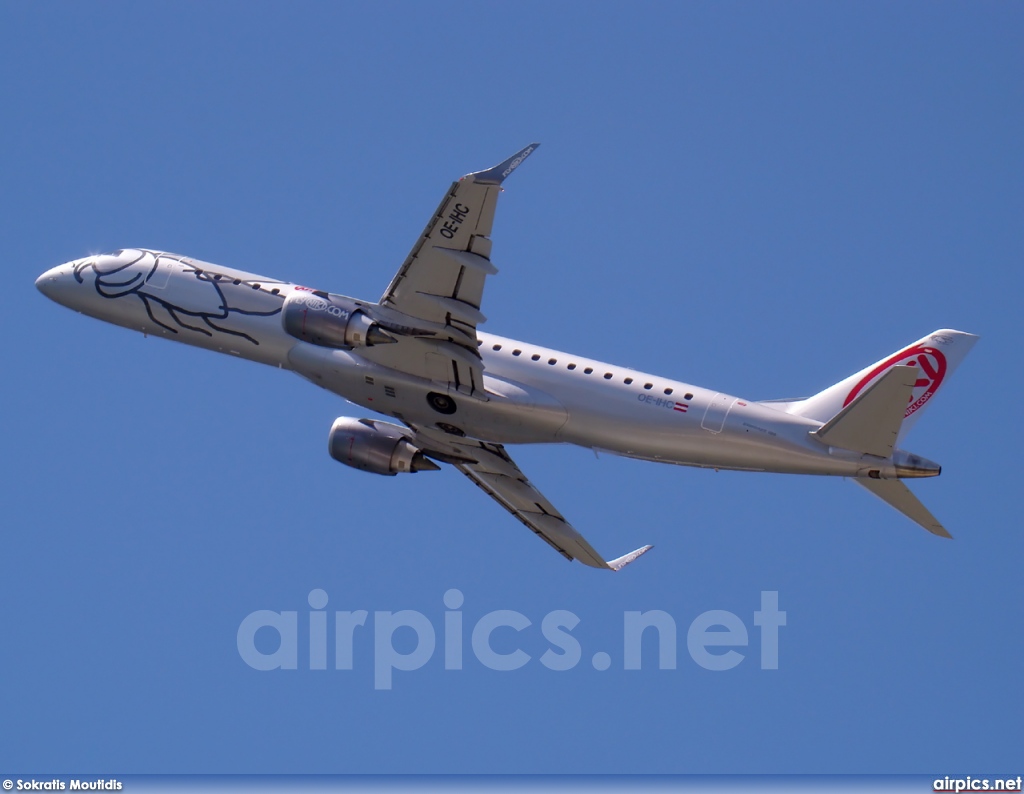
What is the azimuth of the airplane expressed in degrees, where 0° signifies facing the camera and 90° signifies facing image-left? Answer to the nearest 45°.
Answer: approximately 90°
